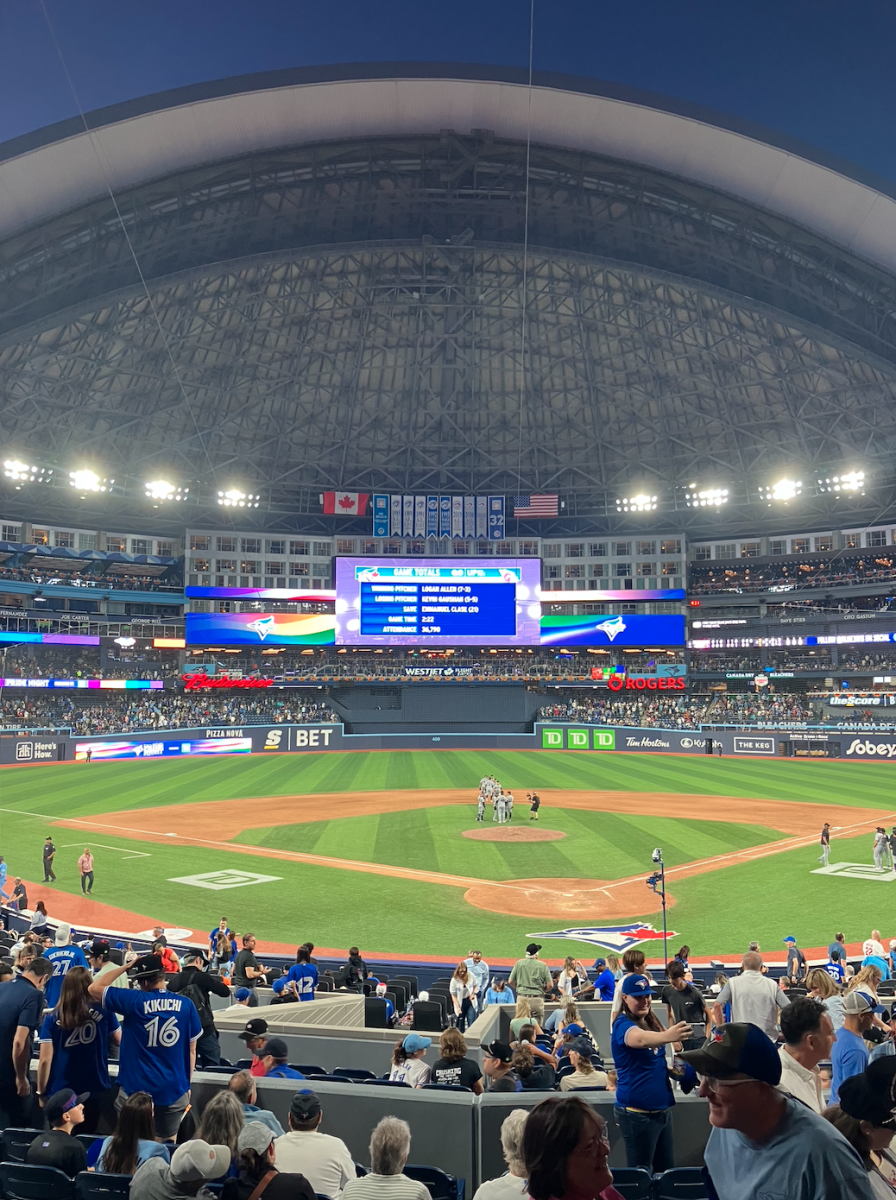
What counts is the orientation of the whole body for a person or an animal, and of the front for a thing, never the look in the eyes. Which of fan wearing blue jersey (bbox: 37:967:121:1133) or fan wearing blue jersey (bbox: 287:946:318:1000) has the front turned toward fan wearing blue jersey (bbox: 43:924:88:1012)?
fan wearing blue jersey (bbox: 37:967:121:1133)

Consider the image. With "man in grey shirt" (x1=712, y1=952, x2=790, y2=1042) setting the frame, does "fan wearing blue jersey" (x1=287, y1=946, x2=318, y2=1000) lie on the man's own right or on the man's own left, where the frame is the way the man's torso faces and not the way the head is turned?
on the man's own left

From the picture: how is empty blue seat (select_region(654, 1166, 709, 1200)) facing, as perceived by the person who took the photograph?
facing away from the viewer

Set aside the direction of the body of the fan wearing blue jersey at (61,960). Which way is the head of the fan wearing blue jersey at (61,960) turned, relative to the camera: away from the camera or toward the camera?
away from the camera

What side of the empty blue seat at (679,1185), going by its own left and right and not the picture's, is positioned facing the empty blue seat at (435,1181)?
left

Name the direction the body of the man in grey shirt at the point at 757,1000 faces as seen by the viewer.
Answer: away from the camera

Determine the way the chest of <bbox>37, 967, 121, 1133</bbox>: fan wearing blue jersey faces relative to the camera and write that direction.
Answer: away from the camera

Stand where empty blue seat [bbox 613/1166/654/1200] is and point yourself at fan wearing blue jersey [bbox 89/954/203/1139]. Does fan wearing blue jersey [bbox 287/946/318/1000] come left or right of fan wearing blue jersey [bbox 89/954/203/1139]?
right

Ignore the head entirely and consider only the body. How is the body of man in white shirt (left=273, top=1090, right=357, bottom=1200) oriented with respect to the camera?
away from the camera

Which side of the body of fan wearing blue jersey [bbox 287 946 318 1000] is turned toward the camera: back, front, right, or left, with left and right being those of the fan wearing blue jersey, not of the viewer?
back
